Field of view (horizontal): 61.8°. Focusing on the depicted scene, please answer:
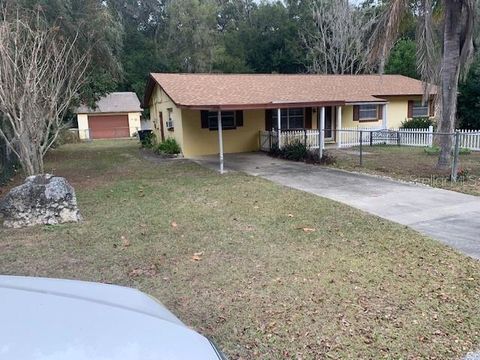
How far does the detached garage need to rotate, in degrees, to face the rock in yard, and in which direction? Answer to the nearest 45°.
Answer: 0° — it already faces it

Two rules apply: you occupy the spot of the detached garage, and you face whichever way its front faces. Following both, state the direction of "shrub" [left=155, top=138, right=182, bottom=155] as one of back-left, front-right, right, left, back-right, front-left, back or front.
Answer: front

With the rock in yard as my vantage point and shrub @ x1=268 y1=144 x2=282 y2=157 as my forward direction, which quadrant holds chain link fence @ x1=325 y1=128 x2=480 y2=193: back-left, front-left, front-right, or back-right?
front-right

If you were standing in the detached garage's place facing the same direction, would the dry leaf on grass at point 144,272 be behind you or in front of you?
in front

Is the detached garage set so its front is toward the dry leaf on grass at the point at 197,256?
yes

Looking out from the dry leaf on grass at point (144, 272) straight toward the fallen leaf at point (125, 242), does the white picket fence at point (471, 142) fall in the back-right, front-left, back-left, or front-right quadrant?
front-right

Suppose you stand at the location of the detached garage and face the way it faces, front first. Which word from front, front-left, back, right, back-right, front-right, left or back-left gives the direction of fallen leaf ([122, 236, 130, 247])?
front

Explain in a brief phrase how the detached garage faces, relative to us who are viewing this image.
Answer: facing the viewer

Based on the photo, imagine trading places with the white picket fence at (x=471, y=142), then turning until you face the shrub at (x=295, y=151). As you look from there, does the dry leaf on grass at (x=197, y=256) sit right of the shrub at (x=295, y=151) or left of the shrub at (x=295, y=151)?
left
